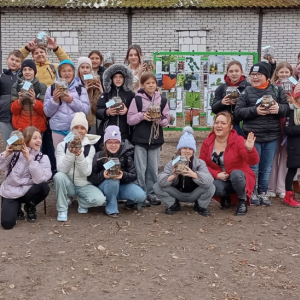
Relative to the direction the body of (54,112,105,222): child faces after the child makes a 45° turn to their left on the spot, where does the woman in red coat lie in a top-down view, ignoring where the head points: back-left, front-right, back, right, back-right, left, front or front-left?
front-left

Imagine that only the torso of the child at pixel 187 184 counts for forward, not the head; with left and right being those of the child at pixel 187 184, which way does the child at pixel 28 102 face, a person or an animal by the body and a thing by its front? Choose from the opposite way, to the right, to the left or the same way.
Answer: the same way

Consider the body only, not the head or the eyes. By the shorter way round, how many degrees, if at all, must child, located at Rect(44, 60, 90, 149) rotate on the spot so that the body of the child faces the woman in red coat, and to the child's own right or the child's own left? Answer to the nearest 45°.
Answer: approximately 90° to the child's own left

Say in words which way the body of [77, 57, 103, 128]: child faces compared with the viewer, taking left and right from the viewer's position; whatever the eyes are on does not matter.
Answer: facing the viewer

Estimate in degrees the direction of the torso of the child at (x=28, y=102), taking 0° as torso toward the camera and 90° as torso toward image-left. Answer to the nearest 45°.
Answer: approximately 0°

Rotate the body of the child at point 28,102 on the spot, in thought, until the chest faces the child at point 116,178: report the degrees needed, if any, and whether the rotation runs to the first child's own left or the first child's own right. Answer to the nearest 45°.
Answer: approximately 45° to the first child's own left

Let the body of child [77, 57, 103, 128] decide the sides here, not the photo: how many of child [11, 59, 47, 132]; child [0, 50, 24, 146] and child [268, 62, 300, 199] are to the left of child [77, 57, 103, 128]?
1

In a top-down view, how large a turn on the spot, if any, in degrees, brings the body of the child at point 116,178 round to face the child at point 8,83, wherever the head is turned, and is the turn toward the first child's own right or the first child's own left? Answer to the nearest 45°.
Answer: approximately 135° to the first child's own right

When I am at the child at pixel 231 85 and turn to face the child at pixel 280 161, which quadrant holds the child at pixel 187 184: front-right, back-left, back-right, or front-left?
back-right

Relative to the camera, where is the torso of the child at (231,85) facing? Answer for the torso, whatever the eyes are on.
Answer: toward the camera

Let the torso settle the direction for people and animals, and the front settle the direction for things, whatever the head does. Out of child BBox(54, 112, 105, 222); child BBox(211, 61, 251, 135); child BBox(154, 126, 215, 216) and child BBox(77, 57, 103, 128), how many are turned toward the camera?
4

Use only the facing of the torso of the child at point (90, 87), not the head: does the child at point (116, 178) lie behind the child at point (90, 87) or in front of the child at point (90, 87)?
in front

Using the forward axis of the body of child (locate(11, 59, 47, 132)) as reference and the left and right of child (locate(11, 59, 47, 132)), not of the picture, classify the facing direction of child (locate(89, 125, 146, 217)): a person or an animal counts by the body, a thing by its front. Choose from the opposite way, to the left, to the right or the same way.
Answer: the same way

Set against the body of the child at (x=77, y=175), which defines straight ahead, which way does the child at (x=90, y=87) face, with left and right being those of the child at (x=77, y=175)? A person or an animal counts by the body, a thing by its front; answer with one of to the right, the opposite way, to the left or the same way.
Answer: the same way

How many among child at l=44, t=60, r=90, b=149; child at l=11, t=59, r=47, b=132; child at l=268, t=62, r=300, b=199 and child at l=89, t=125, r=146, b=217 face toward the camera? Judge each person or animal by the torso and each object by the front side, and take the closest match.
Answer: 4

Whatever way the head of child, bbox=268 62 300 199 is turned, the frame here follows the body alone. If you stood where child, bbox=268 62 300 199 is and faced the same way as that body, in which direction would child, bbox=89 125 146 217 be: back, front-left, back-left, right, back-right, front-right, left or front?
front-right

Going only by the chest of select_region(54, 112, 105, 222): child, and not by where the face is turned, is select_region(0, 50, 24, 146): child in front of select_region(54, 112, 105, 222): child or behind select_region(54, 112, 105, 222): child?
behind

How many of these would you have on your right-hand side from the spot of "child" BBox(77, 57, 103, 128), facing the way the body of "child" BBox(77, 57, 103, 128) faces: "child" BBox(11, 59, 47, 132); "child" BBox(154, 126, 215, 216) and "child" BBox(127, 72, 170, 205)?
1

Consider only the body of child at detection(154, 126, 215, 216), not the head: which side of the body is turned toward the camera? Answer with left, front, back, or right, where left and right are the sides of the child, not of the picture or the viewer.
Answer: front
